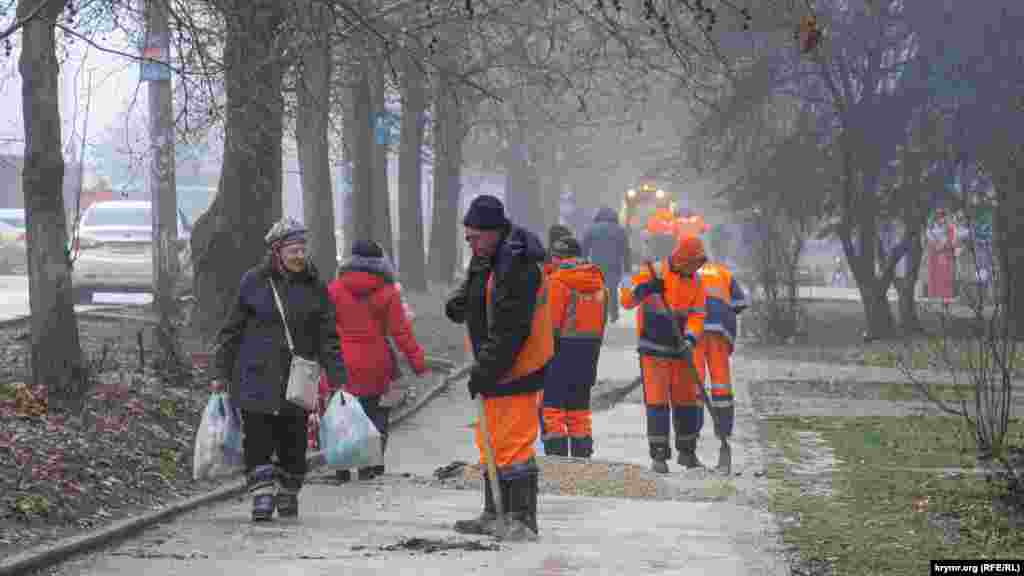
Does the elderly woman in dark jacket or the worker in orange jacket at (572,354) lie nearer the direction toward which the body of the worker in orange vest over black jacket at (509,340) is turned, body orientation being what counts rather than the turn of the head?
the elderly woman in dark jacket

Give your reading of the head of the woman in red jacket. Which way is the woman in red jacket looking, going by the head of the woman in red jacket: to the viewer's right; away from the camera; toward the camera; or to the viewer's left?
away from the camera

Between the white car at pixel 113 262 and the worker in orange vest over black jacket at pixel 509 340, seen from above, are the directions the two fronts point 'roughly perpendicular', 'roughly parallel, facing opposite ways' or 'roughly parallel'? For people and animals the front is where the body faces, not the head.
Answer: roughly perpendicular

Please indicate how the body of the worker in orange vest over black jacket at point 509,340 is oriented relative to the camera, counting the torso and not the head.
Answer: to the viewer's left

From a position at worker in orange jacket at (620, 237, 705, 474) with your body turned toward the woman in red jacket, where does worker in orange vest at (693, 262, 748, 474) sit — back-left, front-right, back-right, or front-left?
back-right

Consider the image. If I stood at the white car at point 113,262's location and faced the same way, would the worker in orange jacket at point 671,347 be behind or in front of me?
behind

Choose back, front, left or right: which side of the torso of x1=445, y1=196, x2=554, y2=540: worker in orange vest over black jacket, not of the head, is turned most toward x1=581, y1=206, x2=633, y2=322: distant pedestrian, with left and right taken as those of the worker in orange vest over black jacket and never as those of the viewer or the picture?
right

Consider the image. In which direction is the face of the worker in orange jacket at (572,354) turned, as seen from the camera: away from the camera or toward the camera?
away from the camera

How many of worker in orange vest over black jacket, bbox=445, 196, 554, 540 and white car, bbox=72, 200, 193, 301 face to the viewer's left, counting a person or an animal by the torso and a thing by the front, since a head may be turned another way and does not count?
1
